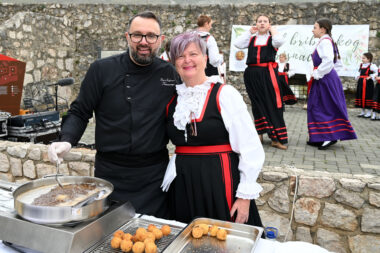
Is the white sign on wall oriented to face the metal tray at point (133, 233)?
yes

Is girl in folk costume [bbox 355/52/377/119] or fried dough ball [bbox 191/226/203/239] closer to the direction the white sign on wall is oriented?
the fried dough ball

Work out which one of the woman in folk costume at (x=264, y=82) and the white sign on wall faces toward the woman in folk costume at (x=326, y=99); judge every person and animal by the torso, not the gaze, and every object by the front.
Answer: the white sign on wall

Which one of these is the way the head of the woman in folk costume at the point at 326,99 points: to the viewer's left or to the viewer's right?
to the viewer's left

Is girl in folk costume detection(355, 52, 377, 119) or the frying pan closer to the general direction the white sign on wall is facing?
the frying pan
